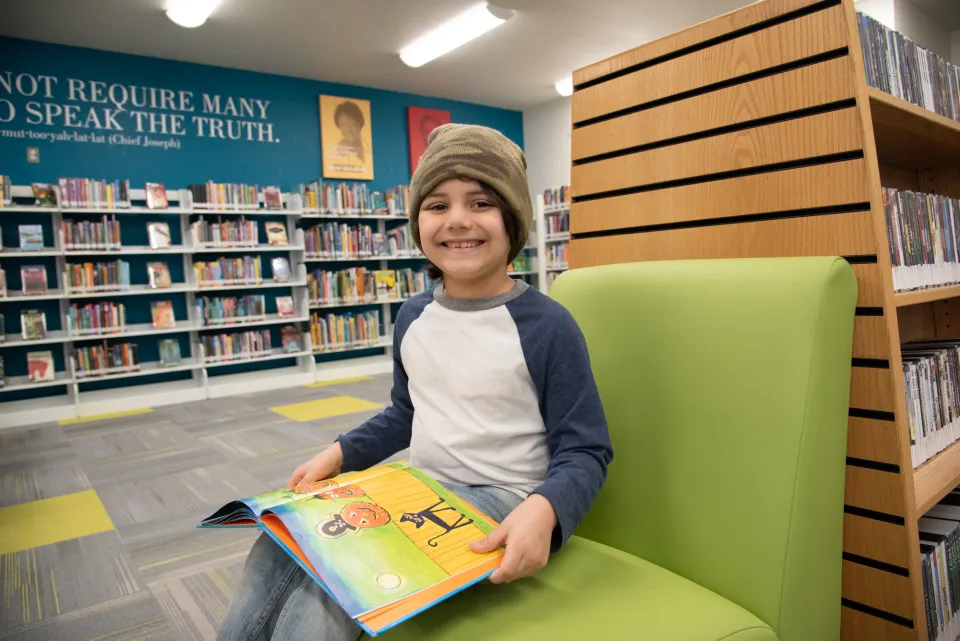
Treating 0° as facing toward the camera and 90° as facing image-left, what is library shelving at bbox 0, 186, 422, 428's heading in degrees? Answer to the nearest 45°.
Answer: approximately 315°

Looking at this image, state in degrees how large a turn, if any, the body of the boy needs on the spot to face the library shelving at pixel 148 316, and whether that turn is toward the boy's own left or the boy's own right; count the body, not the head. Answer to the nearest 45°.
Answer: approximately 90° to the boy's own right

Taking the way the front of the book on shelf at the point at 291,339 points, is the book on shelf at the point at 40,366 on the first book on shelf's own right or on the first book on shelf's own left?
on the first book on shelf's own right

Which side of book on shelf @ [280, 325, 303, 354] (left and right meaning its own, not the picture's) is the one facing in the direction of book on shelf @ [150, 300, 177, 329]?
right

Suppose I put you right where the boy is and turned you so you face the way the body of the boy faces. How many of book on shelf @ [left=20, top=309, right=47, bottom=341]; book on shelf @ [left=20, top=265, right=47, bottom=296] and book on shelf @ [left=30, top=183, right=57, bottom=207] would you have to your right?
3

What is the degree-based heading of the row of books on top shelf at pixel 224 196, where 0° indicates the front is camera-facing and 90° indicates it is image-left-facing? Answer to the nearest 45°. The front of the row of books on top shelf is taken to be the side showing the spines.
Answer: approximately 0°
